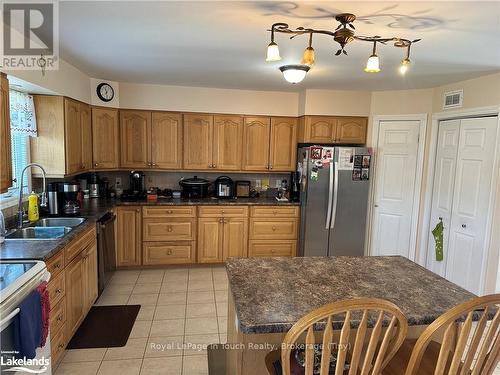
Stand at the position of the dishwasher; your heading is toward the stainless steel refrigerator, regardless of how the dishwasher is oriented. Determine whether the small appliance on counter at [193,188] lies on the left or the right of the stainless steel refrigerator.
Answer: left

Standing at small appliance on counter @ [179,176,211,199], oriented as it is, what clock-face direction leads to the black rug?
The black rug is roughly at 1 o'clock from the small appliance on counter.

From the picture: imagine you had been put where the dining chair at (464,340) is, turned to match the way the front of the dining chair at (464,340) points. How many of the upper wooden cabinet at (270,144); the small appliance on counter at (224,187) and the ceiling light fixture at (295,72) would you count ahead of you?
3

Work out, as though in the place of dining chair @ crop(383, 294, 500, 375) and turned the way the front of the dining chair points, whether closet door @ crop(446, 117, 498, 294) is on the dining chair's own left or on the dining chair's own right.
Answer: on the dining chair's own right

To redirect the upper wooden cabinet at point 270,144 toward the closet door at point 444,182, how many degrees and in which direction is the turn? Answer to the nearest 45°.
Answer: approximately 90° to its left

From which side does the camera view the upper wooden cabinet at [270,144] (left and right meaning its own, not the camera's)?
front

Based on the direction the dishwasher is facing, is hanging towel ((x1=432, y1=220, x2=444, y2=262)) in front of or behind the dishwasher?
in front

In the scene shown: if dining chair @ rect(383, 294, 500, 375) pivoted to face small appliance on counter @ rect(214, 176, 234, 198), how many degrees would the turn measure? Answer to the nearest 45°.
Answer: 0° — it already faces it

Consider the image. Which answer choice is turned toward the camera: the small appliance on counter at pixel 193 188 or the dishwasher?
the small appliance on counter

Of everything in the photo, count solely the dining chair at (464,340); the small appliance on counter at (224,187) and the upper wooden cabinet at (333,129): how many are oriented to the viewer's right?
0

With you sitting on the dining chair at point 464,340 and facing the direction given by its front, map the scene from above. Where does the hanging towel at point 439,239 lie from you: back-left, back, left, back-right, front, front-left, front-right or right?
front-right

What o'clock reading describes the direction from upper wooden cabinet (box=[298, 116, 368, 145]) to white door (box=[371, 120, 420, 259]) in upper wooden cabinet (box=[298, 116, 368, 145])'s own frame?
The white door is roughly at 9 o'clock from the upper wooden cabinet.

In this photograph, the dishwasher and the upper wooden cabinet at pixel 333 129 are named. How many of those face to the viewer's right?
1

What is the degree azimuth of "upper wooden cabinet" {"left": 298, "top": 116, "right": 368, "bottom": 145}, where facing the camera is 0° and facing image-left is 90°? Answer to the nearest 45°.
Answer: approximately 0°

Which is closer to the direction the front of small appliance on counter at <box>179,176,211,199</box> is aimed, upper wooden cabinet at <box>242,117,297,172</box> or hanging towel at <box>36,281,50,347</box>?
the hanging towel

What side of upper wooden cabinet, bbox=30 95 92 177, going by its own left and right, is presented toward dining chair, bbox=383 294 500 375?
front

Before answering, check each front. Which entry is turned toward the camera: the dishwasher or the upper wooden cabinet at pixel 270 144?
the upper wooden cabinet
